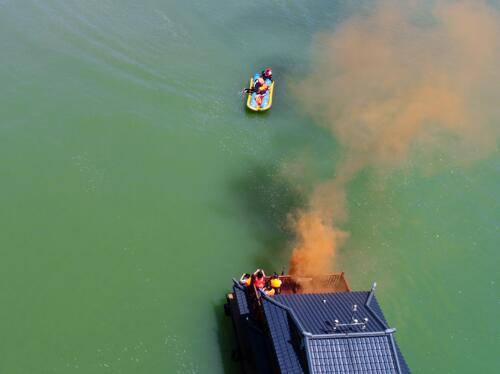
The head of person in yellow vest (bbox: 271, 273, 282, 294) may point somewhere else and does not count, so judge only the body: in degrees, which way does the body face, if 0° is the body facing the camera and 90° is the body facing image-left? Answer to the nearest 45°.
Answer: approximately 180°

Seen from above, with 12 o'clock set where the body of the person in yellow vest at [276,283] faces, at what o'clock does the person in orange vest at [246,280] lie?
the person in orange vest at [246,280] is roughly at 10 o'clock from the person in yellow vest at [276,283].
